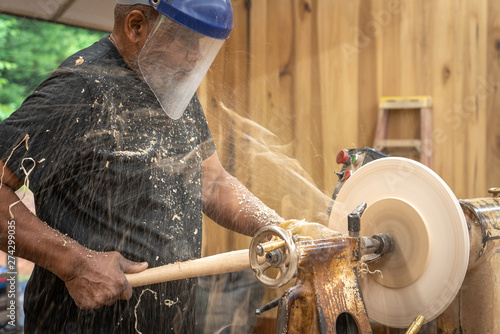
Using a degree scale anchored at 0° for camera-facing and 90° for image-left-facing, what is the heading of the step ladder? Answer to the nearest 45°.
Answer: approximately 0°

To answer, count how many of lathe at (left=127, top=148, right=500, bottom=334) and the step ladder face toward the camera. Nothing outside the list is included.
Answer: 1

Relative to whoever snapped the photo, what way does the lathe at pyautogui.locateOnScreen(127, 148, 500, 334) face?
facing away from the viewer and to the left of the viewer

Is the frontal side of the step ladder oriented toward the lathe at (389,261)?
yes

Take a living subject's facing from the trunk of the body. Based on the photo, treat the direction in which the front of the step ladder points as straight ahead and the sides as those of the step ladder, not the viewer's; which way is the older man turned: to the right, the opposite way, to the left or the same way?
to the left

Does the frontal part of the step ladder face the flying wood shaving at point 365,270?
yes

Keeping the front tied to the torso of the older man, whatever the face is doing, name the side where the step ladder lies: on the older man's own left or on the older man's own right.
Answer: on the older man's own left

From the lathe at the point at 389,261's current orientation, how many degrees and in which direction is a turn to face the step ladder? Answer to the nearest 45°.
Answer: approximately 45° to its right
